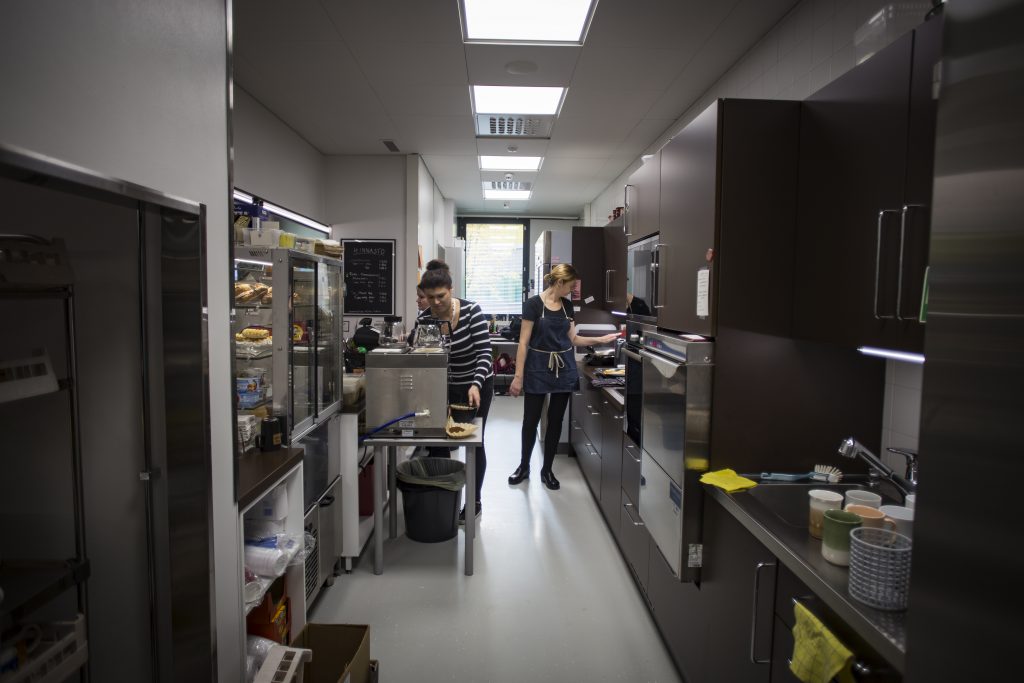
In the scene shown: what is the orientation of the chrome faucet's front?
to the viewer's left

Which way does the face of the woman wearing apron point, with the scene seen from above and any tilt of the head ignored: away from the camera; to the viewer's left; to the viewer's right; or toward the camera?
to the viewer's right

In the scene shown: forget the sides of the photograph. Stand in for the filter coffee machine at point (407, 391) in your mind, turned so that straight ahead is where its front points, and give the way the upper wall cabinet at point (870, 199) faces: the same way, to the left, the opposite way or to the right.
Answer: to the left

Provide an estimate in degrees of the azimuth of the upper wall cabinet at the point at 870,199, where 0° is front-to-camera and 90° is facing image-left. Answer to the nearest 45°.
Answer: approximately 45°

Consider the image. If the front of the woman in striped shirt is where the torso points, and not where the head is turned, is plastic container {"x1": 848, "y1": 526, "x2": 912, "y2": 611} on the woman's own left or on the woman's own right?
on the woman's own left

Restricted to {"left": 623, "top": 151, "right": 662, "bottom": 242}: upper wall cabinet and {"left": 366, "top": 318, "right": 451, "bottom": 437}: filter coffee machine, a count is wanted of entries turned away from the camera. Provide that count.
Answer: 1

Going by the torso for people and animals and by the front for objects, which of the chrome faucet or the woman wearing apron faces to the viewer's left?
the chrome faucet

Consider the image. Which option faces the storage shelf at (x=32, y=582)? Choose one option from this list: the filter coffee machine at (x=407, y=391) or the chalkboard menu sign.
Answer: the chalkboard menu sign
